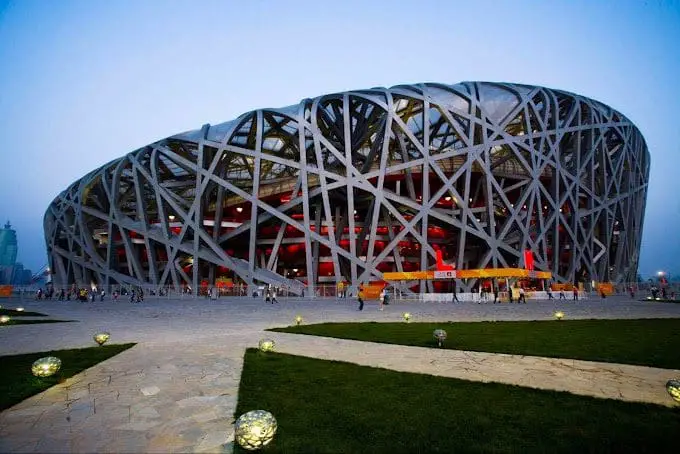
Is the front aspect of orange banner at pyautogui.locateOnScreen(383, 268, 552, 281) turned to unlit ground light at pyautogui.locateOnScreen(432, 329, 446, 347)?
yes

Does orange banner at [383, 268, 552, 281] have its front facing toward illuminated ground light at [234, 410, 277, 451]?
yes

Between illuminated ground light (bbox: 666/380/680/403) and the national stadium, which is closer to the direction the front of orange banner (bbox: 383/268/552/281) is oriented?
the illuminated ground light

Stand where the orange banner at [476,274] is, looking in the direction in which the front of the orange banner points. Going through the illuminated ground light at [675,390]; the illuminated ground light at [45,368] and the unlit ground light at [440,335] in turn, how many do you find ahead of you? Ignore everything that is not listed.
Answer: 3

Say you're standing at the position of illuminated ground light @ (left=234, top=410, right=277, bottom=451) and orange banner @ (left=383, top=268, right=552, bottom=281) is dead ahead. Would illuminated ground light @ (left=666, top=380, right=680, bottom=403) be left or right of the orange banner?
right

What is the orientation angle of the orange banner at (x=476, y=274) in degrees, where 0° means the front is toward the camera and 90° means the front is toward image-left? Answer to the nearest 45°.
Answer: approximately 0°

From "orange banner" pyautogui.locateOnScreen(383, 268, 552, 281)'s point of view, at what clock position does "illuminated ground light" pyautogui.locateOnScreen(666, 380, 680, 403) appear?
The illuminated ground light is roughly at 12 o'clock from the orange banner.
